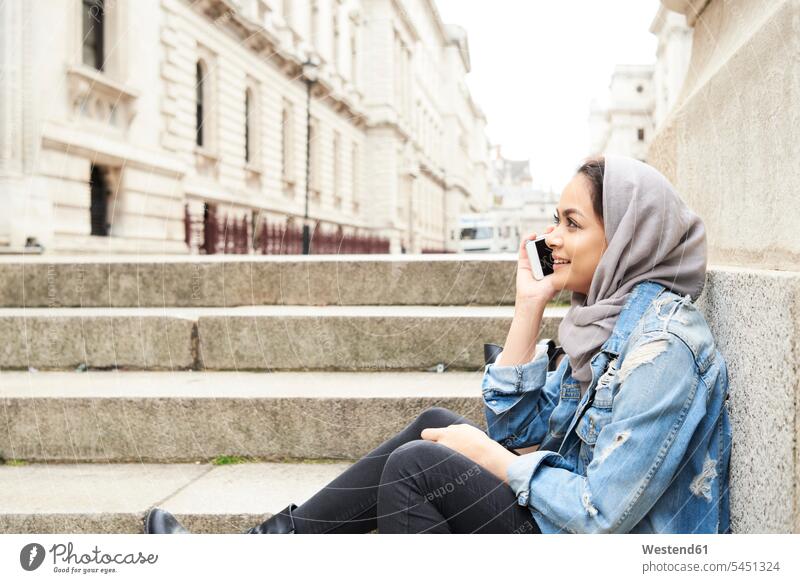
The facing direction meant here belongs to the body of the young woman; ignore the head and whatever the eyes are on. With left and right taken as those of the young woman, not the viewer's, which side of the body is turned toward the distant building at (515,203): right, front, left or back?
right

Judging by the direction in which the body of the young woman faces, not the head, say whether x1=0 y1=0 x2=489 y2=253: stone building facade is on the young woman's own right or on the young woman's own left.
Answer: on the young woman's own right

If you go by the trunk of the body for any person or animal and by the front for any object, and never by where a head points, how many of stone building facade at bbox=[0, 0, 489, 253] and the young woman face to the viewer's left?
1

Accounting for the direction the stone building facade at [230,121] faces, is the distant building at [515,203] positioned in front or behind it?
in front

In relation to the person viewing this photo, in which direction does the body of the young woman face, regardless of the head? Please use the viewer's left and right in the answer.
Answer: facing to the left of the viewer

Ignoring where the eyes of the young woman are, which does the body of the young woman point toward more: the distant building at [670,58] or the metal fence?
the metal fence

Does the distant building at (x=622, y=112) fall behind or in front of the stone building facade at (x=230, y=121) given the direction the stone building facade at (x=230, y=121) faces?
in front

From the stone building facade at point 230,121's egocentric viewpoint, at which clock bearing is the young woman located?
The young woman is roughly at 1 o'clock from the stone building facade.
